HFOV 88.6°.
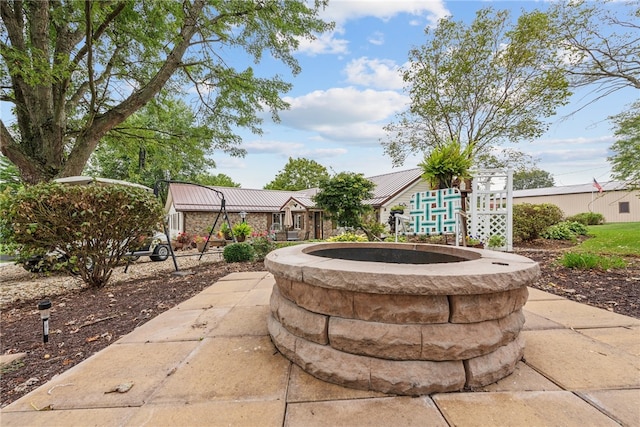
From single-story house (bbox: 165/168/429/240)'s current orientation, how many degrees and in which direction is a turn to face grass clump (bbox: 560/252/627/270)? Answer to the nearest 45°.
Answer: approximately 45° to its left

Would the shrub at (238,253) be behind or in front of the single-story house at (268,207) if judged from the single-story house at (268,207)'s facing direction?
in front

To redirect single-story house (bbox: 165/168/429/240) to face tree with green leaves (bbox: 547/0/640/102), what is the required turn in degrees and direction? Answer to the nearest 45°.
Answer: approximately 45° to its left

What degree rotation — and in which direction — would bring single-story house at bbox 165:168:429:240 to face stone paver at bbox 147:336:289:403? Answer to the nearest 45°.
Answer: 0° — it already faces it

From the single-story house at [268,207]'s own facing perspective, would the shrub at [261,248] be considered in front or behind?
in front

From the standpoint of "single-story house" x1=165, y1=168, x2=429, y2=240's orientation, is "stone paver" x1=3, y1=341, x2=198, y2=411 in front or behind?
in front

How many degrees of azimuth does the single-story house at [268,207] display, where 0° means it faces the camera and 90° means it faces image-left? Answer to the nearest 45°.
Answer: approximately 0°

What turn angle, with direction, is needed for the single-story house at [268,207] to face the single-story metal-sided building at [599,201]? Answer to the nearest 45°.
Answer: approximately 90° to its left

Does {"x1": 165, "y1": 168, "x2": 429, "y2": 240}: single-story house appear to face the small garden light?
yes

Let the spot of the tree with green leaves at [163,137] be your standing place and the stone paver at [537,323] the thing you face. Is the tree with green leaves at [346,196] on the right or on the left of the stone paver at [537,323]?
left

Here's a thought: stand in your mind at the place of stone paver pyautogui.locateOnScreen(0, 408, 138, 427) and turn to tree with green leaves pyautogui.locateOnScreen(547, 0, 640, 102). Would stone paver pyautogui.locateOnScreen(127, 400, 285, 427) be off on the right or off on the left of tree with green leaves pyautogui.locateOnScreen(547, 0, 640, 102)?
right
